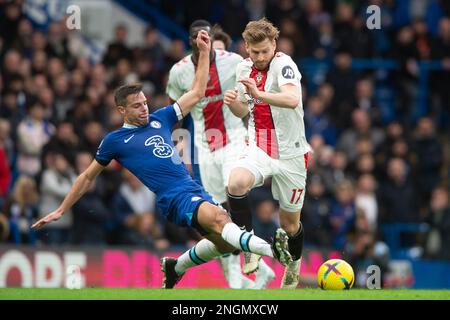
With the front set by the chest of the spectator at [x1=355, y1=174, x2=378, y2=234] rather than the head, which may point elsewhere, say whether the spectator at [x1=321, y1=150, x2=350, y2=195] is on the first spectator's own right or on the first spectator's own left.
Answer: on the first spectator's own right

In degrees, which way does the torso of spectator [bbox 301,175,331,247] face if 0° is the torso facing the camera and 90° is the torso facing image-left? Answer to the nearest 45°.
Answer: approximately 0°
